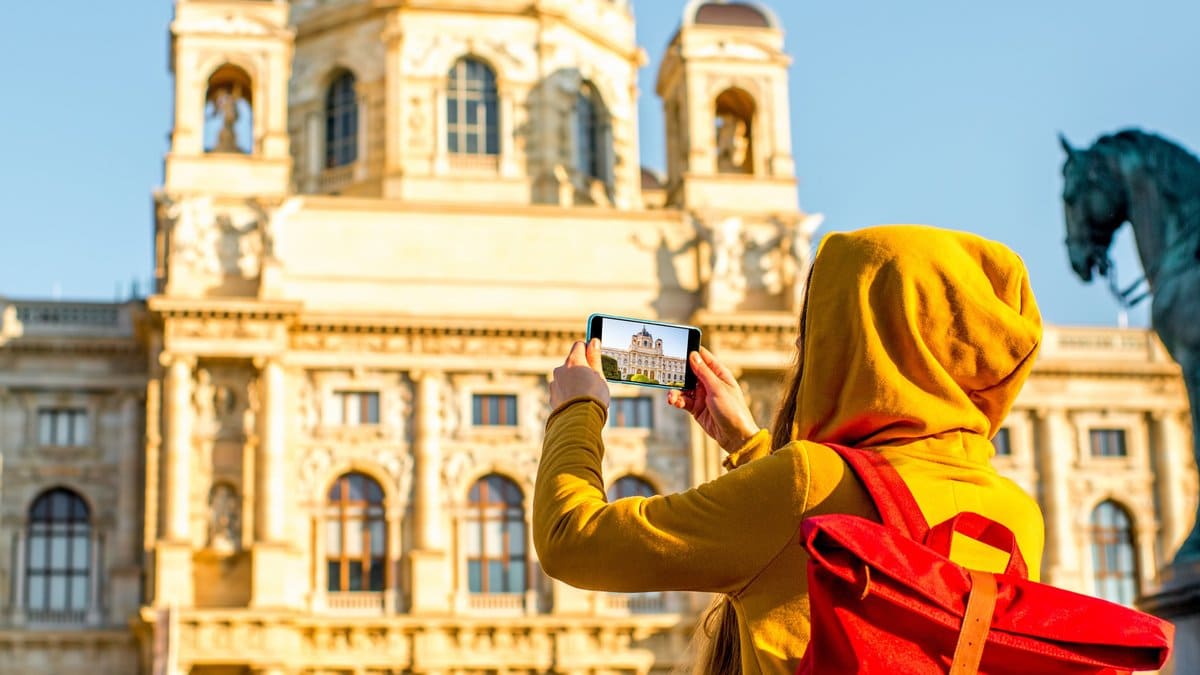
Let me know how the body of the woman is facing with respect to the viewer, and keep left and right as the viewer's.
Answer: facing away from the viewer and to the left of the viewer

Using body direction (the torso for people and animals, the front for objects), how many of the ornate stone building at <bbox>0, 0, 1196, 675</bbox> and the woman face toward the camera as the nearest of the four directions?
1

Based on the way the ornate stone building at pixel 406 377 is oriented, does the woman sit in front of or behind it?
in front

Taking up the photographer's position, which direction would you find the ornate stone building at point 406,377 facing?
facing the viewer

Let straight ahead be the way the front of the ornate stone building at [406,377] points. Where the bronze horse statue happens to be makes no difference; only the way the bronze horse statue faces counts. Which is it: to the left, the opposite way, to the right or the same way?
to the right

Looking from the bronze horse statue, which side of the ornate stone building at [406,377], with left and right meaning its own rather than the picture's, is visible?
front

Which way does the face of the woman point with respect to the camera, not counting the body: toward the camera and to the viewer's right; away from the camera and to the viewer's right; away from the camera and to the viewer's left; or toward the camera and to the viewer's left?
away from the camera and to the viewer's left

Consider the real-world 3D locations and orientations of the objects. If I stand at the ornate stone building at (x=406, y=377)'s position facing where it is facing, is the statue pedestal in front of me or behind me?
in front

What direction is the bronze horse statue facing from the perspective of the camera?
to the viewer's left

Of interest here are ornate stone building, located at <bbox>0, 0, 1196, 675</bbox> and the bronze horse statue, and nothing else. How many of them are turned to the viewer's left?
1

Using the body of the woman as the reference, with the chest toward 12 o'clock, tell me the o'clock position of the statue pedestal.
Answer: The statue pedestal is roughly at 2 o'clock from the woman.
